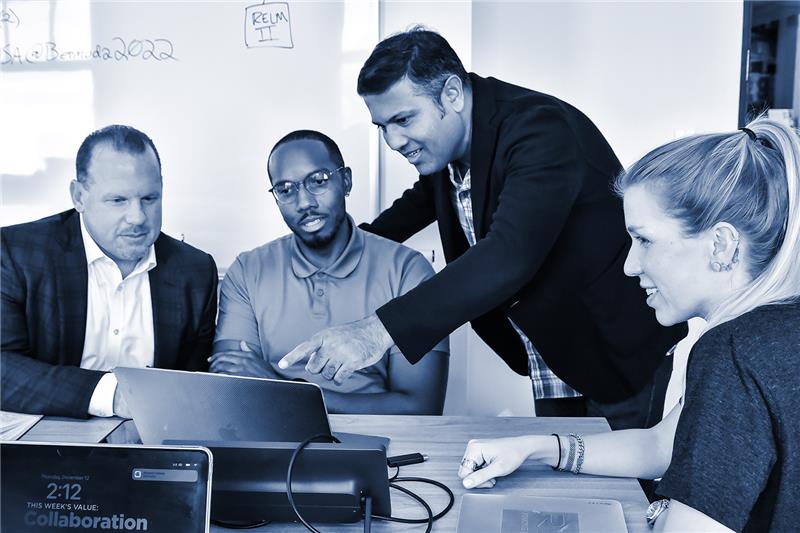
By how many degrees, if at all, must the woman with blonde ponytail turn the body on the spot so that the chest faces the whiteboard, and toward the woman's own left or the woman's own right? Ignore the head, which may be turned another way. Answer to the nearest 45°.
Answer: approximately 45° to the woman's own right

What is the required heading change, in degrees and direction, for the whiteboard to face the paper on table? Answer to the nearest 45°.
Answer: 0° — it already faces it

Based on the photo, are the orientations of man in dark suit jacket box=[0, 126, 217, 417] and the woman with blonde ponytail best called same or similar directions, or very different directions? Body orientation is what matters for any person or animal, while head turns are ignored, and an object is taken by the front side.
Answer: very different directions

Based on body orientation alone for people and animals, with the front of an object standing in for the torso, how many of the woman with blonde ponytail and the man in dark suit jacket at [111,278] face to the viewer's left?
1

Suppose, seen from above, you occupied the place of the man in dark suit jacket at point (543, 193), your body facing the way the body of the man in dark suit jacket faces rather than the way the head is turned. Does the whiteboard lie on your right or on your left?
on your right

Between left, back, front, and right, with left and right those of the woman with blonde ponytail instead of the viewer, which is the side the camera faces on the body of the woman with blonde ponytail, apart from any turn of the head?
left
